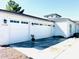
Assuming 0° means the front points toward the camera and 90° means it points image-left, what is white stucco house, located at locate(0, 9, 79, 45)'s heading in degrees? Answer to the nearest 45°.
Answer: approximately 315°
